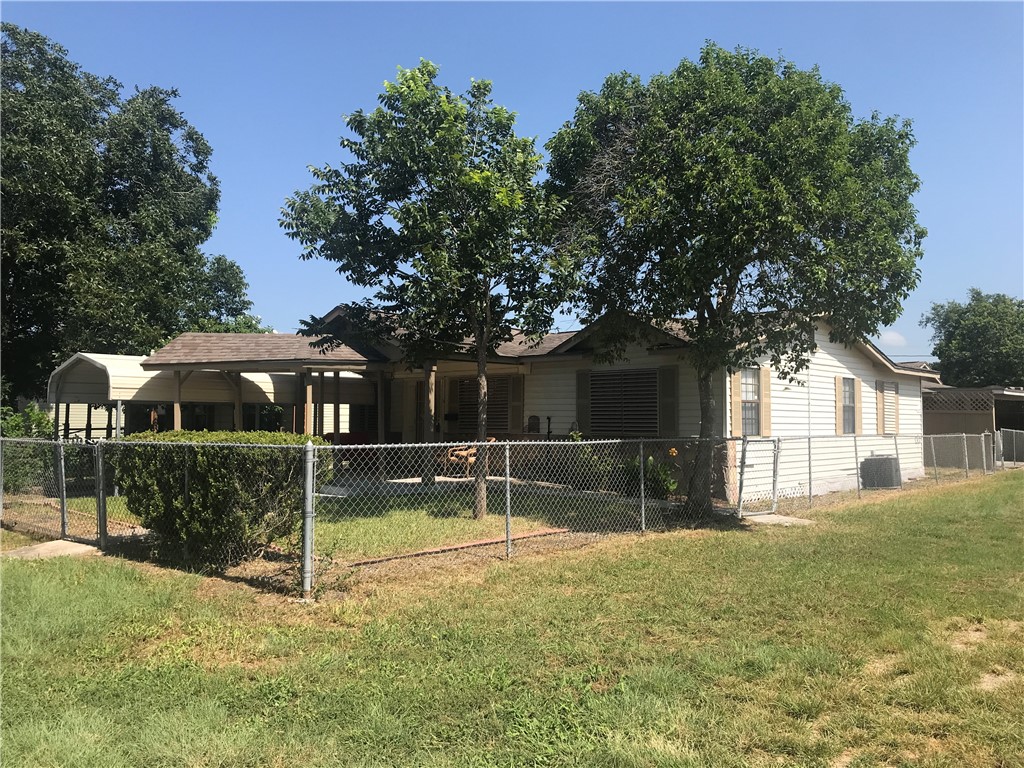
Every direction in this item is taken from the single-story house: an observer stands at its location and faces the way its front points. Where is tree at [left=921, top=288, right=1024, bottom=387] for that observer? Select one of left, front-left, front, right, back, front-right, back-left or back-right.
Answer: back

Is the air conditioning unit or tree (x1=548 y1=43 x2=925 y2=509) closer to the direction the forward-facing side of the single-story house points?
the tree

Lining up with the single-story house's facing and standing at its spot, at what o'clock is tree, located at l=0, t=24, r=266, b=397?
The tree is roughly at 2 o'clock from the single-story house.

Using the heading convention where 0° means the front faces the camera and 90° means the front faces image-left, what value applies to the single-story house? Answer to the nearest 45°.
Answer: approximately 45°

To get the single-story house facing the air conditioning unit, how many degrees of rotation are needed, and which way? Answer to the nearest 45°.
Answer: approximately 135° to its left

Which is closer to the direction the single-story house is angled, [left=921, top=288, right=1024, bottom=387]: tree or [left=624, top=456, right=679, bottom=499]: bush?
the bush
